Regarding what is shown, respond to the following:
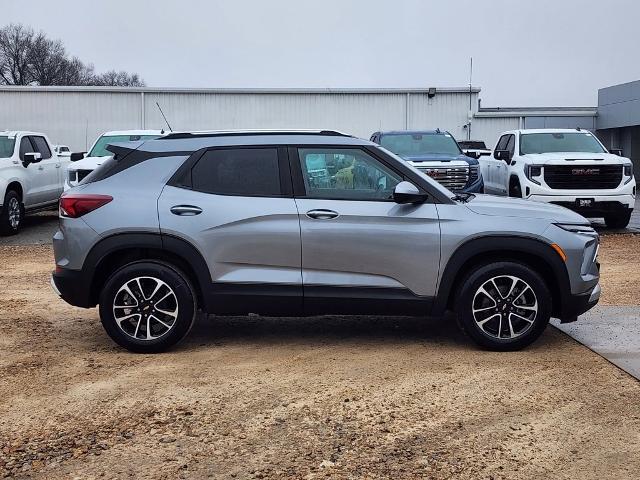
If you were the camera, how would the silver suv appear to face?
facing to the right of the viewer

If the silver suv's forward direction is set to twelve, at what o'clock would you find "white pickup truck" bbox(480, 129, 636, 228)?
The white pickup truck is roughly at 10 o'clock from the silver suv.

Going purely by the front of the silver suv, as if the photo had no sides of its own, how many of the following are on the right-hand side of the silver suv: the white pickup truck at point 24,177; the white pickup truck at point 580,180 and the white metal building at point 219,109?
0

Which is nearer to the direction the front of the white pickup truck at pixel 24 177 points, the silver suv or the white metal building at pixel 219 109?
the silver suv

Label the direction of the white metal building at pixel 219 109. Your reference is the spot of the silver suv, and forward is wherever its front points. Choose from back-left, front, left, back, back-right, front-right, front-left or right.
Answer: left

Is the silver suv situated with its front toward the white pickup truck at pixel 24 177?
no

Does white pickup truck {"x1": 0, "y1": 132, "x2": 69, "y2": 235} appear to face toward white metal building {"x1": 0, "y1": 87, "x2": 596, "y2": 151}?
no
